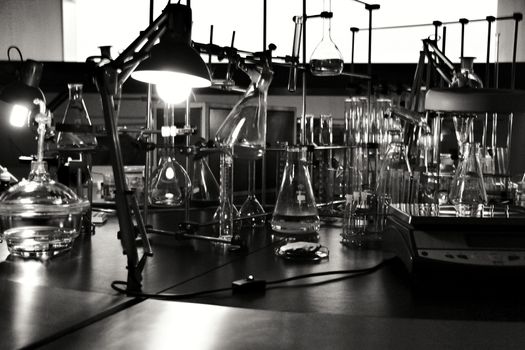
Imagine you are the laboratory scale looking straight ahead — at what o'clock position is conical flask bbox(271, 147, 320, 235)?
The conical flask is roughly at 4 o'clock from the laboratory scale.

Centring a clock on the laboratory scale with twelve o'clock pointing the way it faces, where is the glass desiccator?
The glass desiccator is roughly at 3 o'clock from the laboratory scale.

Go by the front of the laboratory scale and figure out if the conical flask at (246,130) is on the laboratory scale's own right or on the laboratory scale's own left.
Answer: on the laboratory scale's own right

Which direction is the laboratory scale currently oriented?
toward the camera

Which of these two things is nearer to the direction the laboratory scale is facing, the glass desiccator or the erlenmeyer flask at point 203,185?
the glass desiccator

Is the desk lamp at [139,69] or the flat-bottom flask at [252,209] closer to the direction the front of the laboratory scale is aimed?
the desk lamp

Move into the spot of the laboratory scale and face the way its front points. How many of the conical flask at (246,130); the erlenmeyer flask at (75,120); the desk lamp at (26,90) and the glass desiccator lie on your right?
4

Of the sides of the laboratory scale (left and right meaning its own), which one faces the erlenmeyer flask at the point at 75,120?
right

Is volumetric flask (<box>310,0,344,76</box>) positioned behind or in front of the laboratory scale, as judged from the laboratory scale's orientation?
behind

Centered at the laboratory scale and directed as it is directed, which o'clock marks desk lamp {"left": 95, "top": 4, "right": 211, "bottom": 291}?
The desk lamp is roughly at 2 o'clock from the laboratory scale.
